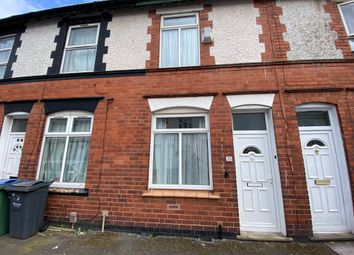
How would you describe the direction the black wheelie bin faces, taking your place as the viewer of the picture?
facing the viewer and to the left of the viewer

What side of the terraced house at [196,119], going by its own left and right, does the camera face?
front

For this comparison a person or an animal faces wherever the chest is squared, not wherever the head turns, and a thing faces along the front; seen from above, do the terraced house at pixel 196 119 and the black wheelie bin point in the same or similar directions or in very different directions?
same or similar directions
